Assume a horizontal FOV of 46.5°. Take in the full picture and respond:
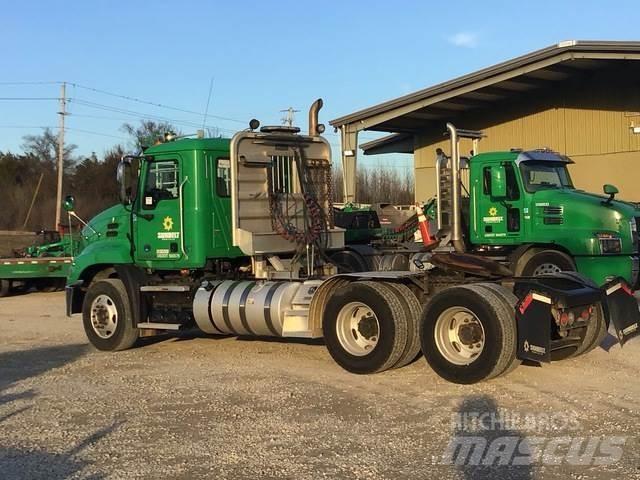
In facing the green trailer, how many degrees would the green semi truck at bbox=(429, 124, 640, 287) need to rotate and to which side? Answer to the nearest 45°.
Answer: approximately 135° to its right

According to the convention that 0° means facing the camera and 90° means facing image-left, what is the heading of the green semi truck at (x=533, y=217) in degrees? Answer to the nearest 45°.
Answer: approximately 315°

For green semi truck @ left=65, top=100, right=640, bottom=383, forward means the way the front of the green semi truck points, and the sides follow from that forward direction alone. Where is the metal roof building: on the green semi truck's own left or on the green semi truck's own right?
on the green semi truck's own right

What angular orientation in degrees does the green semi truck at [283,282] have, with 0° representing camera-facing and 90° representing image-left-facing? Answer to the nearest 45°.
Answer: approximately 135°

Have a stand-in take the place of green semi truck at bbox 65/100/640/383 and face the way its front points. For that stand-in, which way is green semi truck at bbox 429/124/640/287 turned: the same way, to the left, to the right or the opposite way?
the opposite way

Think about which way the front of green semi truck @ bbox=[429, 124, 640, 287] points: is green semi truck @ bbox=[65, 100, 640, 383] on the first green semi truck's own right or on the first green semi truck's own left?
on the first green semi truck's own right

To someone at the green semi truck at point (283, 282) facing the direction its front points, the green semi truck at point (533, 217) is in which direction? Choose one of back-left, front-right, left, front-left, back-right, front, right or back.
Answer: right

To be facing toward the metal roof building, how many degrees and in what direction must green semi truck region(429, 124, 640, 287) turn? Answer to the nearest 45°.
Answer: approximately 135° to its left
